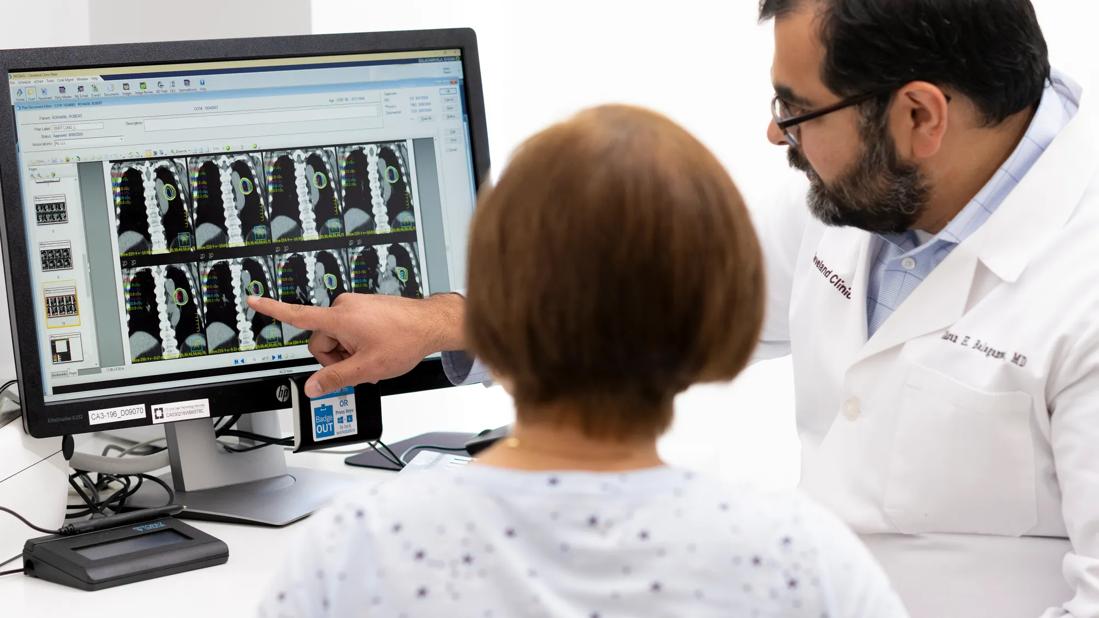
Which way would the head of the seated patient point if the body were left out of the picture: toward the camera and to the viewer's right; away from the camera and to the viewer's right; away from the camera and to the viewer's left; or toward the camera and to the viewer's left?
away from the camera and to the viewer's left

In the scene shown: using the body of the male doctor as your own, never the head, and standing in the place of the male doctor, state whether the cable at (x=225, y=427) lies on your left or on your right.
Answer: on your right

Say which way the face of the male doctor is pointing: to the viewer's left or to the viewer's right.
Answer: to the viewer's left

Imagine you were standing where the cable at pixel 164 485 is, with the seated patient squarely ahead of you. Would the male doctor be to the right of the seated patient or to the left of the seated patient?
left

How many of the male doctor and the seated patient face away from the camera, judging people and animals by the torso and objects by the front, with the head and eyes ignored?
1

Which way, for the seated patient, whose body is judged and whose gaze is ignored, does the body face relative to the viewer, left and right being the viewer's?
facing away from the viewer

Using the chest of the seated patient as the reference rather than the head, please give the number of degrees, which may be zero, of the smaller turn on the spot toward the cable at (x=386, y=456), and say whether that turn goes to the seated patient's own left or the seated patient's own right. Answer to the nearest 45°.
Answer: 0° — they already face it
